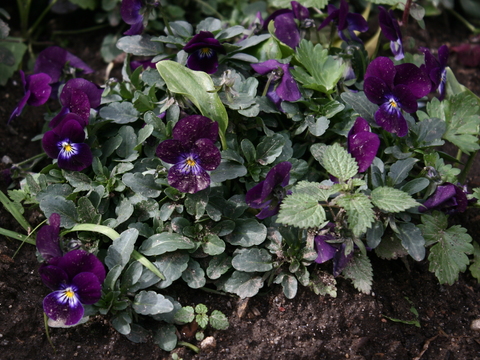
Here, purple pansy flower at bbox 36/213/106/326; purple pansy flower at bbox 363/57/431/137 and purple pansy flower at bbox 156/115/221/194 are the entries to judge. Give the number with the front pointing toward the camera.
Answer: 3

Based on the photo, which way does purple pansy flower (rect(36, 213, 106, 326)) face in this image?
toward the camera

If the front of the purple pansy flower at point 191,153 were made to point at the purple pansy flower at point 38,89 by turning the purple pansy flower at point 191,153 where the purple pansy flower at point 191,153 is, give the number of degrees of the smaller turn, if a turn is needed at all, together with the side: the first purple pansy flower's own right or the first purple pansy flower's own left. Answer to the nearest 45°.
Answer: approximately 135° to the first purple pansy flower's own right

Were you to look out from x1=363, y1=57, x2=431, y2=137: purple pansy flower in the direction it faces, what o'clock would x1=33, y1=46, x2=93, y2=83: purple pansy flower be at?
x1=33, y1=46, x2=93, y2=83: purple pansy flower is roughly at 3 o'clock from x1=363, y1=57, x2=431, y2=137: purple pansy flower.

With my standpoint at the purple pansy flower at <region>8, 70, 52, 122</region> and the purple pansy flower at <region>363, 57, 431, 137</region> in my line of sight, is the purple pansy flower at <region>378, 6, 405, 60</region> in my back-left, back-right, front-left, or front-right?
front-left

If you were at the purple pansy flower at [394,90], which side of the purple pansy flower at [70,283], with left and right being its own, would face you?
left

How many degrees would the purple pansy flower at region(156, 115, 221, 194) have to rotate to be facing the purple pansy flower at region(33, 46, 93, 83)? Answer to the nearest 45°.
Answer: approximately 135° to its right

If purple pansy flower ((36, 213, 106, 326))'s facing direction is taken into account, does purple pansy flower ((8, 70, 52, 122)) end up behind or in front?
behind

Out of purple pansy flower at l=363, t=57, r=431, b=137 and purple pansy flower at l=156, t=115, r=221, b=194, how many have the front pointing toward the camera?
2

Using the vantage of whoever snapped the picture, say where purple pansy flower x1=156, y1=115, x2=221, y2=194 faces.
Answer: facing the viewer

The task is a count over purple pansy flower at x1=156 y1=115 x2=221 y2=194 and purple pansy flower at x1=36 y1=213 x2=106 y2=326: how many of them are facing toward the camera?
2
